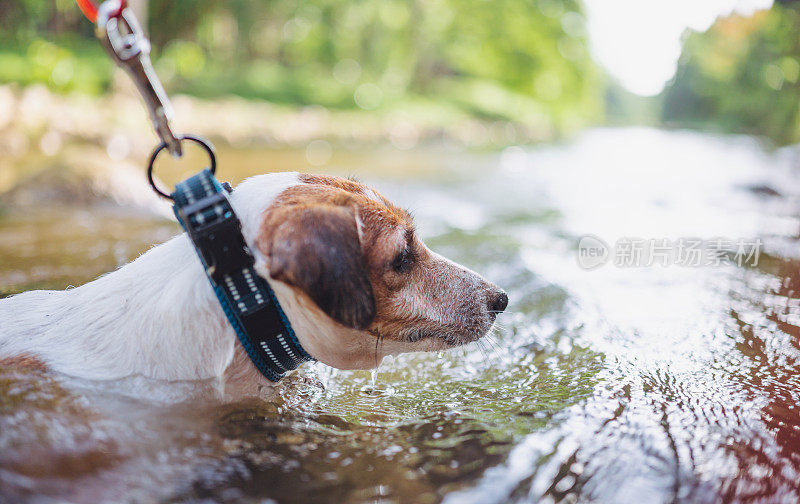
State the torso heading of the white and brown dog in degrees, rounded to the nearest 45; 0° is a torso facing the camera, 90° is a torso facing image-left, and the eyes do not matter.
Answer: approximately 270°
